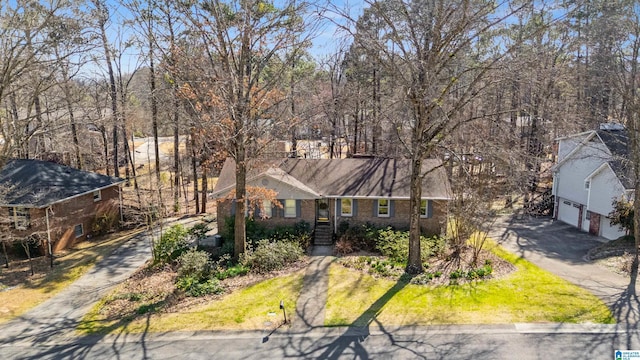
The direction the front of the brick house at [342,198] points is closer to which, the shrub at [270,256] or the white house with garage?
the shrub

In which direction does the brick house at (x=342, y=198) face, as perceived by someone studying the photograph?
facing the viewer

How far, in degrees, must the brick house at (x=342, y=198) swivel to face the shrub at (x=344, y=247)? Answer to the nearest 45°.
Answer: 0° — it already faces it

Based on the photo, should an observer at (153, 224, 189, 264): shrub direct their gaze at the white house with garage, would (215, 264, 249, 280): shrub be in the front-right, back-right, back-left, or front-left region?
front-right

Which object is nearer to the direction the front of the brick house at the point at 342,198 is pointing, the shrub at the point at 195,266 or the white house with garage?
the shrub

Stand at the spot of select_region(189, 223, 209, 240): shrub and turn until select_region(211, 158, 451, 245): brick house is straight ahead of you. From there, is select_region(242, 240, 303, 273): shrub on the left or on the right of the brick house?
right

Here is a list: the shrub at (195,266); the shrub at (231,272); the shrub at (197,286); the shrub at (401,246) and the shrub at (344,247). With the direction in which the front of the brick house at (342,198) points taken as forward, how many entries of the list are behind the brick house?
0

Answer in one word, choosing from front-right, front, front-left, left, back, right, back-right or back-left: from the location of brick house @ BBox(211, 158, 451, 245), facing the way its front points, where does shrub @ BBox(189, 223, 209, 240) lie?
right

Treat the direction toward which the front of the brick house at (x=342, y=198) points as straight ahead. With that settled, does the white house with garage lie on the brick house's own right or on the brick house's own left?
on the brick house's own left

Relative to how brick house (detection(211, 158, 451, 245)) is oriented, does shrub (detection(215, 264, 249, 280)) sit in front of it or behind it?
in front

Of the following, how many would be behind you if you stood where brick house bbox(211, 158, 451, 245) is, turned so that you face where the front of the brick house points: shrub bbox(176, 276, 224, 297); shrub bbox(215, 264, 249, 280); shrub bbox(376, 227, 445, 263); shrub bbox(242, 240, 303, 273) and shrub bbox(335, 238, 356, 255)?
0

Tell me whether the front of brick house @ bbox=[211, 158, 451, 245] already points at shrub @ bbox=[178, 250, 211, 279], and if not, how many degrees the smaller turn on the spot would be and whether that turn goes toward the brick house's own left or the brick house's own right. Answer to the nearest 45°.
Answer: approximately 45° to the brick house's own right

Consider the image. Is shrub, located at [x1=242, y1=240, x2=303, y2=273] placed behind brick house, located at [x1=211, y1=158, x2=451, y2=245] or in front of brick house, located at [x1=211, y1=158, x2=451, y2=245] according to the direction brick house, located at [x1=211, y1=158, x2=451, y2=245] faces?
in front

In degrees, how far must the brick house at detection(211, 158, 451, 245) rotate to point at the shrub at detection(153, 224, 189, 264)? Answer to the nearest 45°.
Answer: approximately 90° to its right

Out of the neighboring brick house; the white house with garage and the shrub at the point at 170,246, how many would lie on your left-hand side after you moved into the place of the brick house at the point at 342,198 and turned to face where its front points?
1

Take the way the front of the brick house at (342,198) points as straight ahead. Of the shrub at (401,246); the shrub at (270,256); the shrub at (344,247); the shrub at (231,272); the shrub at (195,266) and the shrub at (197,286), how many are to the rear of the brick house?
0

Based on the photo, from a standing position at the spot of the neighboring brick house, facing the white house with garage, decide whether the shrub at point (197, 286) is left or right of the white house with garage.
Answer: right

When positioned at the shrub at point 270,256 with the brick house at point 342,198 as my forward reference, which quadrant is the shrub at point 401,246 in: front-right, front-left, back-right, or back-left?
front-right

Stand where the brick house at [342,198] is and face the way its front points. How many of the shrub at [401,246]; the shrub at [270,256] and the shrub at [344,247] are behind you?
0

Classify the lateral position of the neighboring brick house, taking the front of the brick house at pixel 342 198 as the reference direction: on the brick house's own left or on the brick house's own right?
on the brick house's own right
